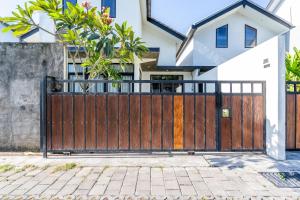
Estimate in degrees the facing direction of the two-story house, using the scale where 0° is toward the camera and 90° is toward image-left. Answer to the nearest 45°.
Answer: approximately 0°

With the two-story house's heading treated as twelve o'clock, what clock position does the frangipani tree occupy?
The frangipani tree is roughly at 1 o'clock from the two-story house.

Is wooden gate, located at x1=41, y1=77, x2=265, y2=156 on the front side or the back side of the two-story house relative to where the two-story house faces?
on the front side

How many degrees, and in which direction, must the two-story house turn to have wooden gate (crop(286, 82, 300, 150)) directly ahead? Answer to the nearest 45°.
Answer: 0° — it already faces it
